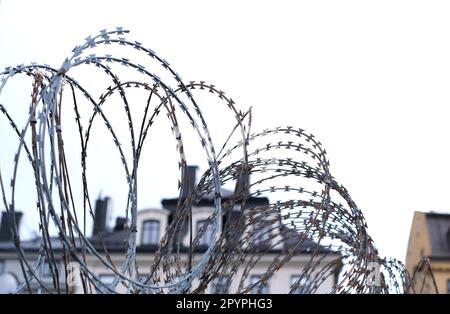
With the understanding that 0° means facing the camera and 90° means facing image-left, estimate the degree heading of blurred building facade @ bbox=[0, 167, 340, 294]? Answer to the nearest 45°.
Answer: approximately 0°

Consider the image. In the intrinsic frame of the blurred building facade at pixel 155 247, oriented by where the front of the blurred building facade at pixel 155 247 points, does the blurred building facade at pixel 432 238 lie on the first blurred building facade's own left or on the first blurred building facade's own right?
on the first blurred building facade's own left
